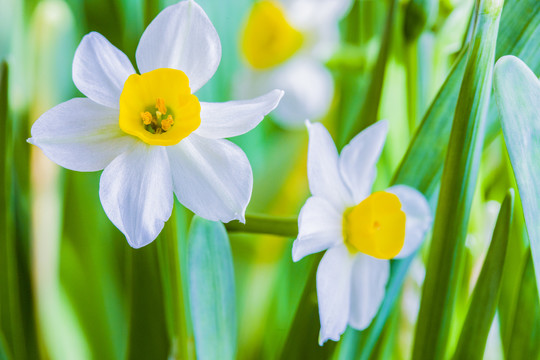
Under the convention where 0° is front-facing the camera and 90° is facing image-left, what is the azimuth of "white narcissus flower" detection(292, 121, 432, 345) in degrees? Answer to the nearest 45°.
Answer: approximately 315°
